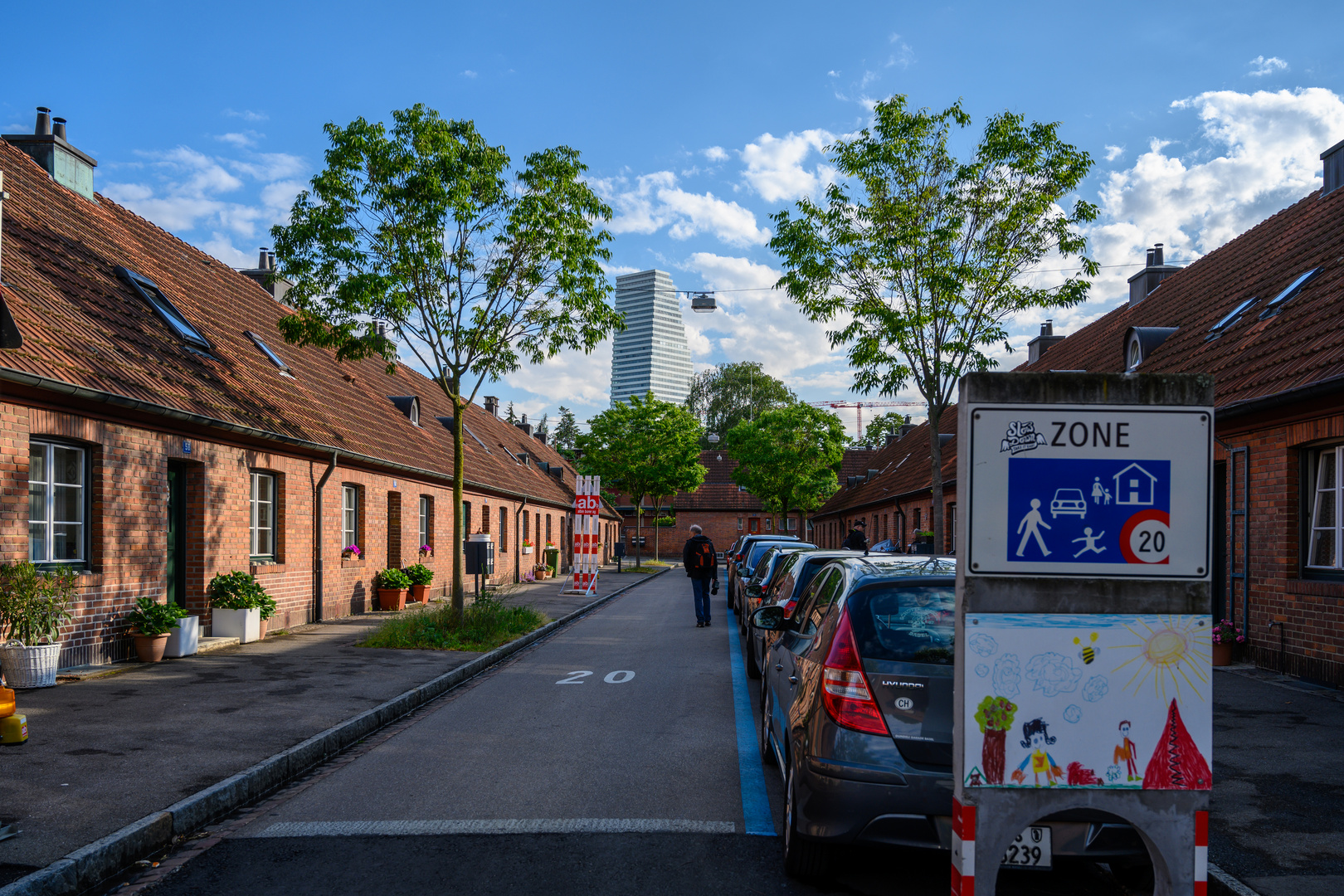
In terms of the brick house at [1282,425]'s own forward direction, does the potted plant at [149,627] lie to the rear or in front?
in front

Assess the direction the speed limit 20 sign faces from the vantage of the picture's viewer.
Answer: facing the viewer

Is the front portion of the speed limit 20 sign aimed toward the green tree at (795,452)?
no

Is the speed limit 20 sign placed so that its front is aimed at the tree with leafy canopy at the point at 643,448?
no

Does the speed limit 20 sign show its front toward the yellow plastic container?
no

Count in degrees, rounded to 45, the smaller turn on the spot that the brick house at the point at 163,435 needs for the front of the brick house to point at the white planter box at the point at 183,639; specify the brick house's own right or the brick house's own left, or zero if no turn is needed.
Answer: approximately 45° to the brick house's own right

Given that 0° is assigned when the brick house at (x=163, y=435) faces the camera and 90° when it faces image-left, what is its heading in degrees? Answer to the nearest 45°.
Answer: approximately 315°

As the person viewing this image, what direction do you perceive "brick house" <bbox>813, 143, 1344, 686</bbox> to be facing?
facing the viewer and to the left of the viewer
